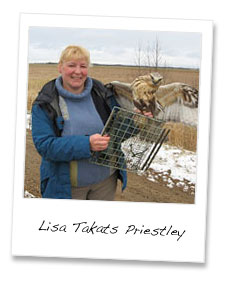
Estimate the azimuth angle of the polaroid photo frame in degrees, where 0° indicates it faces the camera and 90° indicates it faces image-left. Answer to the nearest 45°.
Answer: approximately 0°
